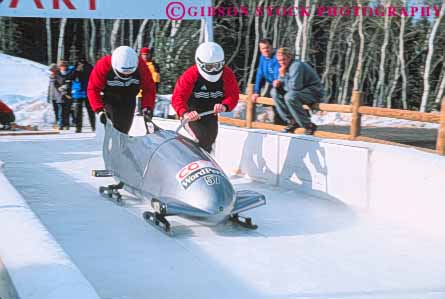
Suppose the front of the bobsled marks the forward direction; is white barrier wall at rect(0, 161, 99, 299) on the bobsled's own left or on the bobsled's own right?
on the bobsled's own right

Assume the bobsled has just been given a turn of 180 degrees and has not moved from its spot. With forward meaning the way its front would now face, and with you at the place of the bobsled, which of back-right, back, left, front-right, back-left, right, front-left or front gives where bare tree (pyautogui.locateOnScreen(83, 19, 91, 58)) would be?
front-right

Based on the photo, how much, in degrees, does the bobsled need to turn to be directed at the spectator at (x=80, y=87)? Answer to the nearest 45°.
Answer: approximately 135° to its left

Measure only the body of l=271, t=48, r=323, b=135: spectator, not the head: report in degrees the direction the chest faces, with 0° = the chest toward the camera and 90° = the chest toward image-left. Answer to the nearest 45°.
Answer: approximately 45°

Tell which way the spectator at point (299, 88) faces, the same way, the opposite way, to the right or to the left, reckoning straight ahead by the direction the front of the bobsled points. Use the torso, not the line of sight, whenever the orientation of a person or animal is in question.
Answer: to the right

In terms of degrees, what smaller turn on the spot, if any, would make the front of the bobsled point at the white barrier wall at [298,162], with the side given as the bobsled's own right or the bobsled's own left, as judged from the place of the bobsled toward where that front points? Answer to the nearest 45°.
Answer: approximately 90° to the bobsled's own left

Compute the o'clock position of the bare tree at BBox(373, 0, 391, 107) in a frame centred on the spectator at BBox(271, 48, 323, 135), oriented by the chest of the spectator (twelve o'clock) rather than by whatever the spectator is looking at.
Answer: The bare tree is roughly at 5 o'clock from the spectator.

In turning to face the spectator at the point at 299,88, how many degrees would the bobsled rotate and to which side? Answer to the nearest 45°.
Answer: approximately 90° to its left

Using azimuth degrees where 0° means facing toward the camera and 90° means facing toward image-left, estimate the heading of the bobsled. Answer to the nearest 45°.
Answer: approximately 315°
